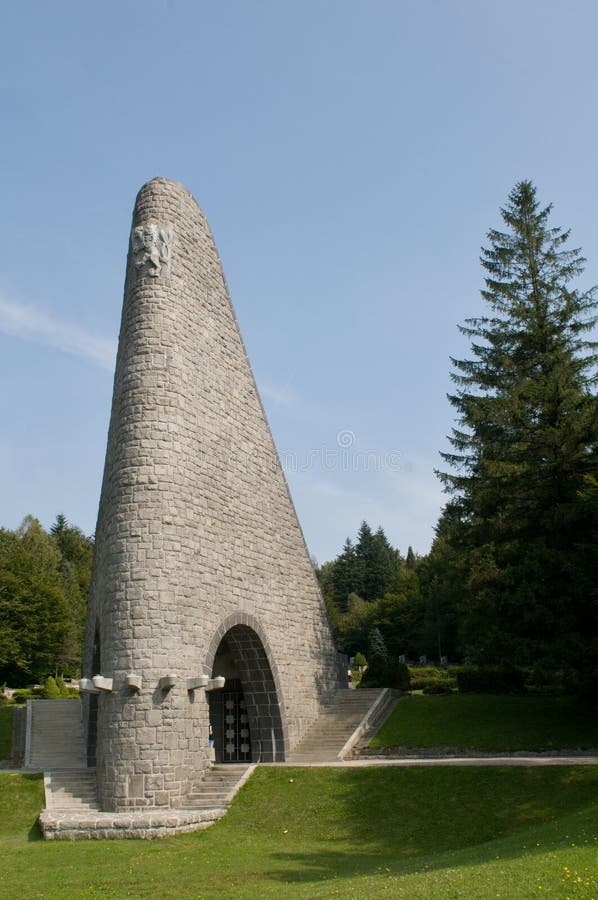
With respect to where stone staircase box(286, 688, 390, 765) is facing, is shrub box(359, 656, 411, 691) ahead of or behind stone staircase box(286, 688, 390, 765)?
behind

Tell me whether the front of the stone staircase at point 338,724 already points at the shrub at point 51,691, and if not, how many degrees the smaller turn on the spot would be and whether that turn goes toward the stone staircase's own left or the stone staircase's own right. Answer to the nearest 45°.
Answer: approximately 90° to the stone staircase's own right

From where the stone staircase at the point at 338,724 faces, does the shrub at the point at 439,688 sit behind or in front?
behind

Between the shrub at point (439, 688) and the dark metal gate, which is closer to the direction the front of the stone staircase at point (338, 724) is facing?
the dark metal gate

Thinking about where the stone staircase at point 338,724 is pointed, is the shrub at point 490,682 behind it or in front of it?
behind

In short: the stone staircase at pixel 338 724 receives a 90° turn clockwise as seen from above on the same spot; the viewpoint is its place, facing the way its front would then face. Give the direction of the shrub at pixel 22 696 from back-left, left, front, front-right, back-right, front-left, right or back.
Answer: front

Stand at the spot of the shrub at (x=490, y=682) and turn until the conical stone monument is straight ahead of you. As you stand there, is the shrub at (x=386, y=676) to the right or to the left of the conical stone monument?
right

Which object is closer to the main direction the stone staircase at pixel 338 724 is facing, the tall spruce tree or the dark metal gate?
the dark metal gate
